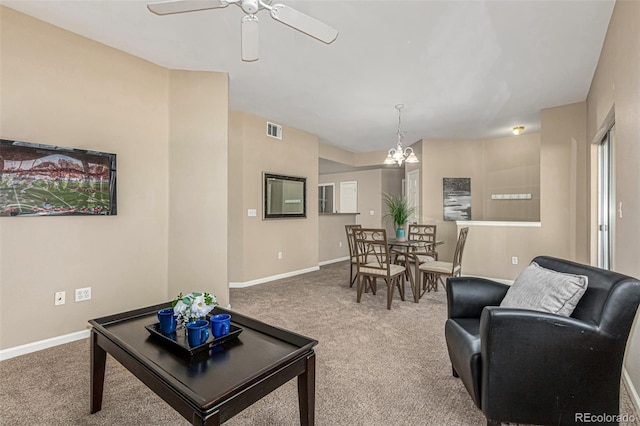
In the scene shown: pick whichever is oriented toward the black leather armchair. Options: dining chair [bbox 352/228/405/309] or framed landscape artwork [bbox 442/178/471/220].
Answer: the framed landscape artwork

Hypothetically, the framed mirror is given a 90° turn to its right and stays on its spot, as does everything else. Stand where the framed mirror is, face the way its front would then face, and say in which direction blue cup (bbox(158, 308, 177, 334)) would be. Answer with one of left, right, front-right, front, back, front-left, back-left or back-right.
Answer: front-left

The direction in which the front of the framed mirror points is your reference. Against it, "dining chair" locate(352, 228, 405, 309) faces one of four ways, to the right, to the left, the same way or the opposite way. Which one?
to the left

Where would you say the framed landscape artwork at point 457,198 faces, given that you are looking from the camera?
facing the viewer

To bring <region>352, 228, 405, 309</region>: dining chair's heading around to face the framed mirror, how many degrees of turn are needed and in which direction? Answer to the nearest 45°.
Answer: approximately 90° to its left

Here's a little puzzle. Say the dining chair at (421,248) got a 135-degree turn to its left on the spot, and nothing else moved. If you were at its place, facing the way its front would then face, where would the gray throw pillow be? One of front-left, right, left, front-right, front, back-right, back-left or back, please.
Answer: right

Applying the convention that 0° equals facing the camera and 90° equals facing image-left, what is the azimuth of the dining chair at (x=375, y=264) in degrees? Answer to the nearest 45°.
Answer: approximately 225°

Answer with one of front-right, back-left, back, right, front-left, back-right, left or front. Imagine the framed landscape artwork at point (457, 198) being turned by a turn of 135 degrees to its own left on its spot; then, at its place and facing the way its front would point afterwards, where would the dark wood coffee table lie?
back-right

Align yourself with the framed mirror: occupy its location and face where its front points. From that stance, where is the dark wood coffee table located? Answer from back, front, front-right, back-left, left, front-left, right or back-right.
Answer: front-right

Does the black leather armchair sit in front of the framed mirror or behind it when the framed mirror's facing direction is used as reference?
in front

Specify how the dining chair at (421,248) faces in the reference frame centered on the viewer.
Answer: facing the viewer and to the left of the viewer

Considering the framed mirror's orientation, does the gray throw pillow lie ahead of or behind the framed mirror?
ahead

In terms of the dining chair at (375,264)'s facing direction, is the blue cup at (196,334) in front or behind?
behind

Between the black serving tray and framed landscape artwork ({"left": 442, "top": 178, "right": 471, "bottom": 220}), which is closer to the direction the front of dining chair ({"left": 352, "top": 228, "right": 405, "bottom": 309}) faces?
the framed landscape artwork

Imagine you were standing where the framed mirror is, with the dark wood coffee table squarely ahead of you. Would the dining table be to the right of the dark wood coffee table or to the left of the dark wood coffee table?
left

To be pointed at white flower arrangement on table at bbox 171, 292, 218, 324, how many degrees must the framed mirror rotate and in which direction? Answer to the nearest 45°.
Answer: approximately 45° to its right

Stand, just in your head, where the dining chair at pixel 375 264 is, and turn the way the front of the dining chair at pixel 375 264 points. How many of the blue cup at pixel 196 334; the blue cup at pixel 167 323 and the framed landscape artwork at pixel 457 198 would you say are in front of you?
1
